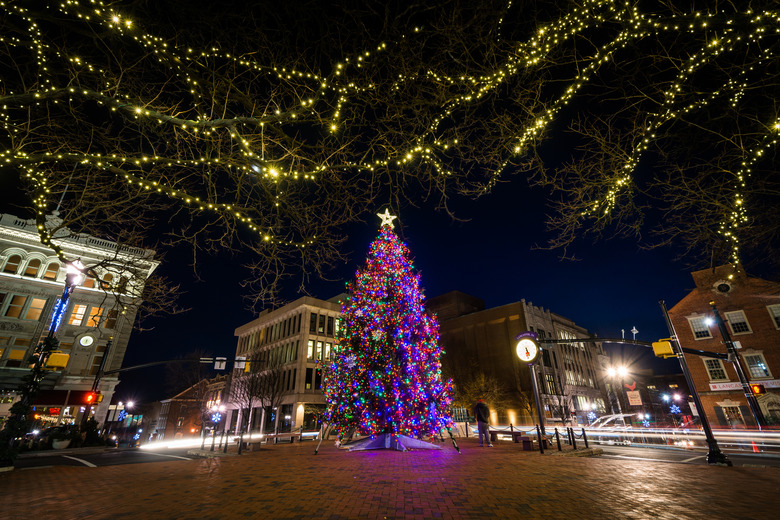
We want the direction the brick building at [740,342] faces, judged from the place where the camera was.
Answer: facing the viewer and to the left of the viewer

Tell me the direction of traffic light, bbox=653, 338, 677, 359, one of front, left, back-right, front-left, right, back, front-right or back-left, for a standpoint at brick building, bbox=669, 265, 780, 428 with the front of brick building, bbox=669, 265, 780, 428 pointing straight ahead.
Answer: front-left

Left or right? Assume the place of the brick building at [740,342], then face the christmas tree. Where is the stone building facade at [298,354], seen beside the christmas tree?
right

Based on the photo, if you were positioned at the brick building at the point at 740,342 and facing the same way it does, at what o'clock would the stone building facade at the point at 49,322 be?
The stone building facade is roughly at 12 o'clock from the brick building.

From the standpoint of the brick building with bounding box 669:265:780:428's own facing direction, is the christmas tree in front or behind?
in front

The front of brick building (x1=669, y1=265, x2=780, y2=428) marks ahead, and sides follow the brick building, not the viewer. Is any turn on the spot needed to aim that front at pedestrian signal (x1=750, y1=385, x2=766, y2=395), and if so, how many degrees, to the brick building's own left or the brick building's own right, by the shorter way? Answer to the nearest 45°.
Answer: approximately 45° to the brick building's own left
